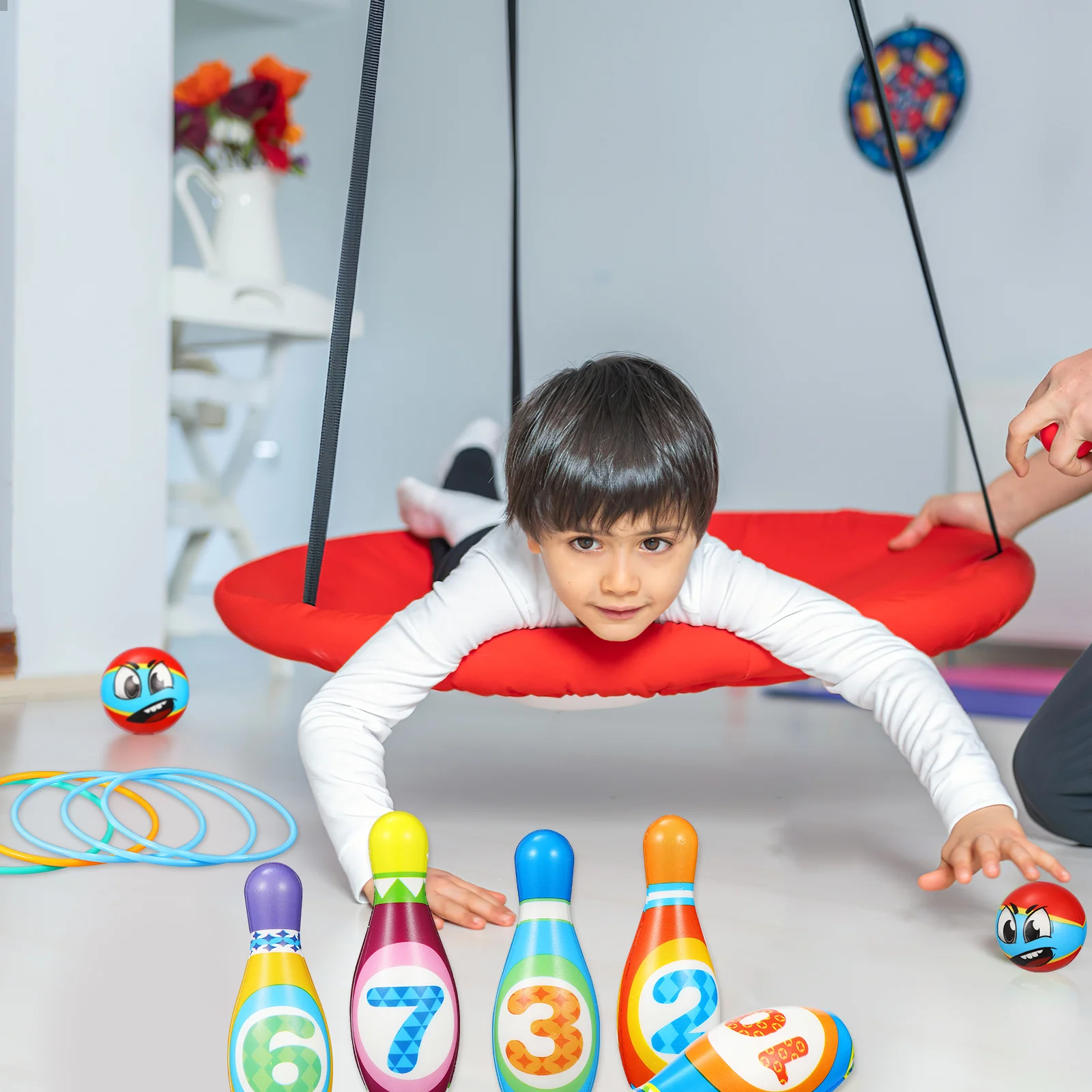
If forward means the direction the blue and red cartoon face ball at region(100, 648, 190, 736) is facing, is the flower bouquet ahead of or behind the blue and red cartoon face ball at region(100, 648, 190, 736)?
behind

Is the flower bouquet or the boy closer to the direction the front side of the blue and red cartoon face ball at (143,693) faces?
the boy

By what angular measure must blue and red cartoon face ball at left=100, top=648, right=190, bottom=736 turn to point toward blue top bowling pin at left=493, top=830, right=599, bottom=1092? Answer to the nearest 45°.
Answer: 0° — it already faces it

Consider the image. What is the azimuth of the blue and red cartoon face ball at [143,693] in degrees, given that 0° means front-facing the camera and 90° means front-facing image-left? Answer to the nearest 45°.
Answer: approximately 0°

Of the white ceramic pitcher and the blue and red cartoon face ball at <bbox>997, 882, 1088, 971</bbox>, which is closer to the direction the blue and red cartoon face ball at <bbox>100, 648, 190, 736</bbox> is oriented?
the blue and red cartoon face ball
